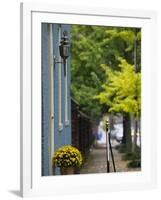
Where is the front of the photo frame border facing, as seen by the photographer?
facing the viewer and to the right of the viewer
